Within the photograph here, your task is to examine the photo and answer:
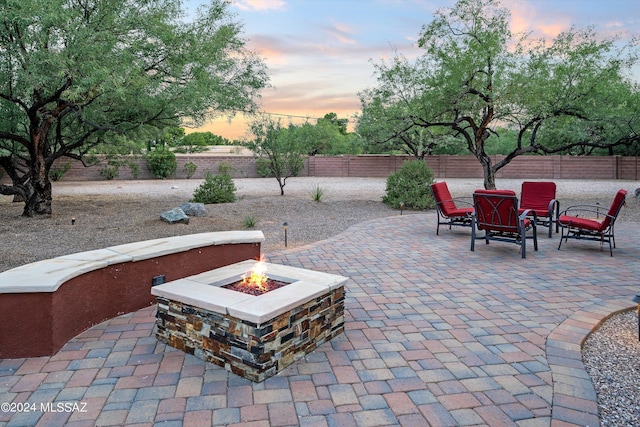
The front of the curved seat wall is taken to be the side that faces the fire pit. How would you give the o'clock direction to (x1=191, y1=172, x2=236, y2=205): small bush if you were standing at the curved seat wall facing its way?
The small bush is roughly at 8 o'clock from the curved seat wall.

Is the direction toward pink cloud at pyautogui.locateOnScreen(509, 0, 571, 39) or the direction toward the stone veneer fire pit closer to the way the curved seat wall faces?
the stone veneer fire pit

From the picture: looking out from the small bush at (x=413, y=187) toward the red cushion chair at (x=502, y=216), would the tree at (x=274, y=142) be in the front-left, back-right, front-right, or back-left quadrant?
back-right

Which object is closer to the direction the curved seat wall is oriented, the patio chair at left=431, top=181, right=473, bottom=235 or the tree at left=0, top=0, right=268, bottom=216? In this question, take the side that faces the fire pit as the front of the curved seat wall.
the patio chair

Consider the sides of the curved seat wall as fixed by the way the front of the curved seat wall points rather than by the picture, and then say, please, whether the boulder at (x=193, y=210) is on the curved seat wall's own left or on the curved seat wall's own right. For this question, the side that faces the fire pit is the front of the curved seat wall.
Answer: on the curved seat wall's own left

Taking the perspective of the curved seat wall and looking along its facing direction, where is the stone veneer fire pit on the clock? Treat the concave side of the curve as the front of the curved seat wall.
The stone veneer fire pit is roughly at 12 o'clock from the curved seat wall.

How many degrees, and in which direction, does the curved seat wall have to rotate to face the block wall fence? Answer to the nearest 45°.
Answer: approximately 90° to its left
